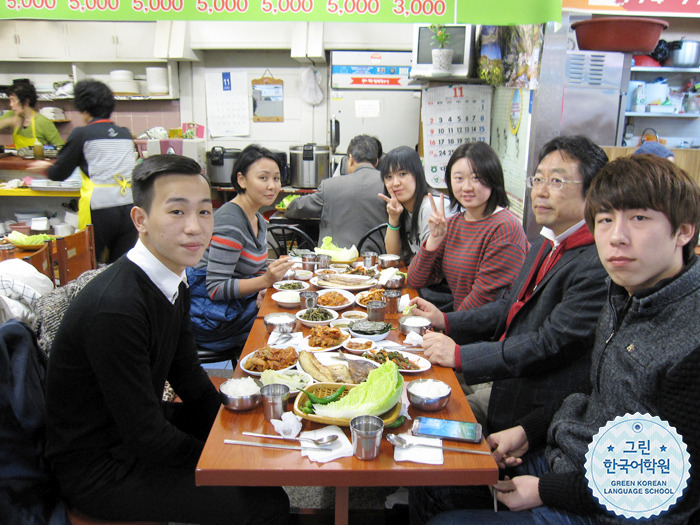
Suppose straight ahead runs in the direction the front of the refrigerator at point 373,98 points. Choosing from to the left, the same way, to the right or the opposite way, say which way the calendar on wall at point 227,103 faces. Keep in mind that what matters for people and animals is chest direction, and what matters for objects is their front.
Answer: the same way

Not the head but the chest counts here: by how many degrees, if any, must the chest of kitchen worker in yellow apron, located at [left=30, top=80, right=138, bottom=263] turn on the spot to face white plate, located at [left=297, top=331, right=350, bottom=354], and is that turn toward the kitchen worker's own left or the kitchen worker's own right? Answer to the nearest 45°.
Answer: approximately 135° to the kitchen worker's own left

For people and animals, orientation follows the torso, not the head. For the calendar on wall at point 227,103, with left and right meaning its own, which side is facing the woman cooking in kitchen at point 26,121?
right

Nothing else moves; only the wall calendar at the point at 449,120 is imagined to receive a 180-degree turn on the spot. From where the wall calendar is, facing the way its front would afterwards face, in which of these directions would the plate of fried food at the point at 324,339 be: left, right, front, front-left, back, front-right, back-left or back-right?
back

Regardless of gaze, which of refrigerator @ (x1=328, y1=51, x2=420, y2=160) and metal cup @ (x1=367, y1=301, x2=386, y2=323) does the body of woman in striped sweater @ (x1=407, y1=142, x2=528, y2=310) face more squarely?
the metal cup

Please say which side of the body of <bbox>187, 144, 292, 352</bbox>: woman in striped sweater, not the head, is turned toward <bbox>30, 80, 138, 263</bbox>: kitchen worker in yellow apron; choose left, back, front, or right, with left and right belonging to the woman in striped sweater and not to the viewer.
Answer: back

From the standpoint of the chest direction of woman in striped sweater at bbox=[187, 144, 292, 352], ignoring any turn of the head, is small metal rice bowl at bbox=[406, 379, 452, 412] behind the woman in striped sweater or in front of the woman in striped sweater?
in front

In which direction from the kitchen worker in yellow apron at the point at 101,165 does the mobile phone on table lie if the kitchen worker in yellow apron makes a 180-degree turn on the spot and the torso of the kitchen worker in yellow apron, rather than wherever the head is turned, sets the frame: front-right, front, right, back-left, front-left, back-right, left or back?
front-right

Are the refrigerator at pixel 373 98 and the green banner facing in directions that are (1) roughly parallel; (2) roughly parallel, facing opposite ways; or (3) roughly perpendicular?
roughly parallel

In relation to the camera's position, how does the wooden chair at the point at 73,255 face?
facing away from the viewer and to the left of the viewer

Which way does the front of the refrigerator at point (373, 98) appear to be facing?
toward the camera

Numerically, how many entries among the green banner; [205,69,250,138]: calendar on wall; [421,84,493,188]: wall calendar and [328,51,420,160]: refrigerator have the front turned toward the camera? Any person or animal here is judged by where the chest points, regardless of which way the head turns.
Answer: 4

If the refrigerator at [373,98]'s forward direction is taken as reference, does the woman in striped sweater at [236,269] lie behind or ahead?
ahead

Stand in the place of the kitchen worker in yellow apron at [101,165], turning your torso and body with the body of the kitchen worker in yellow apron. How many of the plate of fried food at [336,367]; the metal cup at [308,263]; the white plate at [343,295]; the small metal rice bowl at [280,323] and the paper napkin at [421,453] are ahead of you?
0

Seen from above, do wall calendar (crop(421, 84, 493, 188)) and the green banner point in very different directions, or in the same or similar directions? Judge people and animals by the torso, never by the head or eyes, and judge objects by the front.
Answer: same or similar directions

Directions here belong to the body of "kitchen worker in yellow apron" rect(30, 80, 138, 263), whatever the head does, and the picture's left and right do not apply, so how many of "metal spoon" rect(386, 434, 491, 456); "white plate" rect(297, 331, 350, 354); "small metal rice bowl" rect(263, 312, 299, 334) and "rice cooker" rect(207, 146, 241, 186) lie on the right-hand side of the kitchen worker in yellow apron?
1

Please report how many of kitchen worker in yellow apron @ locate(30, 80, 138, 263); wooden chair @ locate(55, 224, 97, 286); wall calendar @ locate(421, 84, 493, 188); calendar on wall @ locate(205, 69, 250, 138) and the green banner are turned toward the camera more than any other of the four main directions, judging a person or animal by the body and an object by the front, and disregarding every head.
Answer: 3

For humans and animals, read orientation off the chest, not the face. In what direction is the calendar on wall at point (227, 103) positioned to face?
toward the camera

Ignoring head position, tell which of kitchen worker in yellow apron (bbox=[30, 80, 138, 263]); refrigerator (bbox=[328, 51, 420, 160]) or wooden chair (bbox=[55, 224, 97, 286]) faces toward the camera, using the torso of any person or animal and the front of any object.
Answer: the refrigerator

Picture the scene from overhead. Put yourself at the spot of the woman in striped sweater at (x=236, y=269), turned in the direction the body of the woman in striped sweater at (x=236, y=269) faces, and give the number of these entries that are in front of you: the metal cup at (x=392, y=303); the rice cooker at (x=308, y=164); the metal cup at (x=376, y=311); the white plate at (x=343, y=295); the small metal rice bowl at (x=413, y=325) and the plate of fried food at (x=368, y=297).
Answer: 5

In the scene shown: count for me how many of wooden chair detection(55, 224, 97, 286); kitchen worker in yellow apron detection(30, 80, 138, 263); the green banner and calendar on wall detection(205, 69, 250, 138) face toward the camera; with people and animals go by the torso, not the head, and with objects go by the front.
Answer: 2

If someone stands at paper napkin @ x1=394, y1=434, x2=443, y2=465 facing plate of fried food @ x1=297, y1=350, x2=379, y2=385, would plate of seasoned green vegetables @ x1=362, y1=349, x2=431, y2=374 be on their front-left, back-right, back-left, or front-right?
front-right
